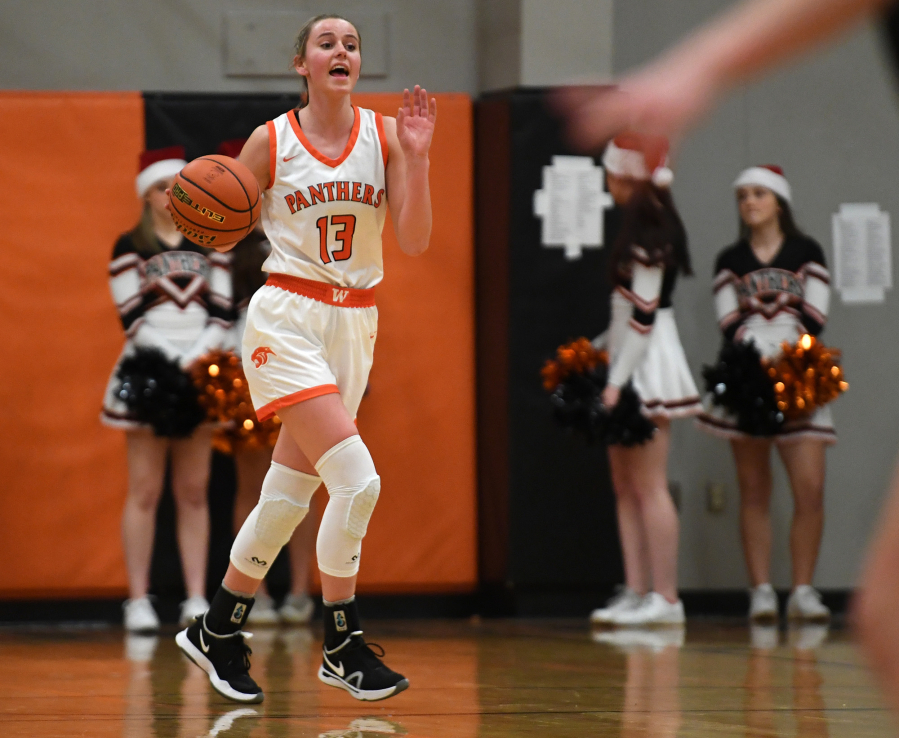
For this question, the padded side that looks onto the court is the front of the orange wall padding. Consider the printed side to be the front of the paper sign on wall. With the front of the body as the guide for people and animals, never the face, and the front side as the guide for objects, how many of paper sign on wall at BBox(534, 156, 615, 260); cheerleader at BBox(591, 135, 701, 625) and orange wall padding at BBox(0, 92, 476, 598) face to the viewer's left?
1

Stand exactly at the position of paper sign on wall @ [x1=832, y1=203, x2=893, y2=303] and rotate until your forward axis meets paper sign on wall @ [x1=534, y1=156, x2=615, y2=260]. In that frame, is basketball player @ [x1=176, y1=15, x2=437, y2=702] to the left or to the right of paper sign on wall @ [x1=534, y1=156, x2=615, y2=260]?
left

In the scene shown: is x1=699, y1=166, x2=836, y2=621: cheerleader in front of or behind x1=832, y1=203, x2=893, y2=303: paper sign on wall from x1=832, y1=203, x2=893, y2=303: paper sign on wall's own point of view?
in front

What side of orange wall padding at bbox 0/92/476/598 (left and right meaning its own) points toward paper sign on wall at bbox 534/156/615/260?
left

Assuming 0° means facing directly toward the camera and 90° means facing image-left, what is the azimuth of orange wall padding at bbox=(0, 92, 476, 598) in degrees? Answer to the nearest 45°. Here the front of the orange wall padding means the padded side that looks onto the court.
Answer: approximately 0°

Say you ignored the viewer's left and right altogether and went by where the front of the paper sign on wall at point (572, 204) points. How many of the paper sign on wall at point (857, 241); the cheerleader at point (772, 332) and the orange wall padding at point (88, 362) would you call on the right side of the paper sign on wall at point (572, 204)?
1

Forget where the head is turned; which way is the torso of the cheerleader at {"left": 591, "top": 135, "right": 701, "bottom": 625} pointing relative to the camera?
to the viewer's left

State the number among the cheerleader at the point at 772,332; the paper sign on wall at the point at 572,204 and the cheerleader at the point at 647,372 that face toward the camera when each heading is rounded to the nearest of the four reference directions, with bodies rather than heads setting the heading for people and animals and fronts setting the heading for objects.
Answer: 2

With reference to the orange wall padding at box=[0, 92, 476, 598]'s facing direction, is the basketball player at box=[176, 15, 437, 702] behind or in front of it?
in front

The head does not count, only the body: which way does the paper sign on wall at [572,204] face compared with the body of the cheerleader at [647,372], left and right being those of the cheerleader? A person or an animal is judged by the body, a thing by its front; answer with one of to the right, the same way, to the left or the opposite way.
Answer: to the left

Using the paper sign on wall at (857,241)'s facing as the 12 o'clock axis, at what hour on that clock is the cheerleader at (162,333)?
The cheerleader is roughly at 2 o'clock from the paper sign on wall.

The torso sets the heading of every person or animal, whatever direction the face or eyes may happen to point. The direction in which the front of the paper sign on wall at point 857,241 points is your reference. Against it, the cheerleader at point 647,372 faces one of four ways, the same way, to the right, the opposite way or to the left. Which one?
to the right
